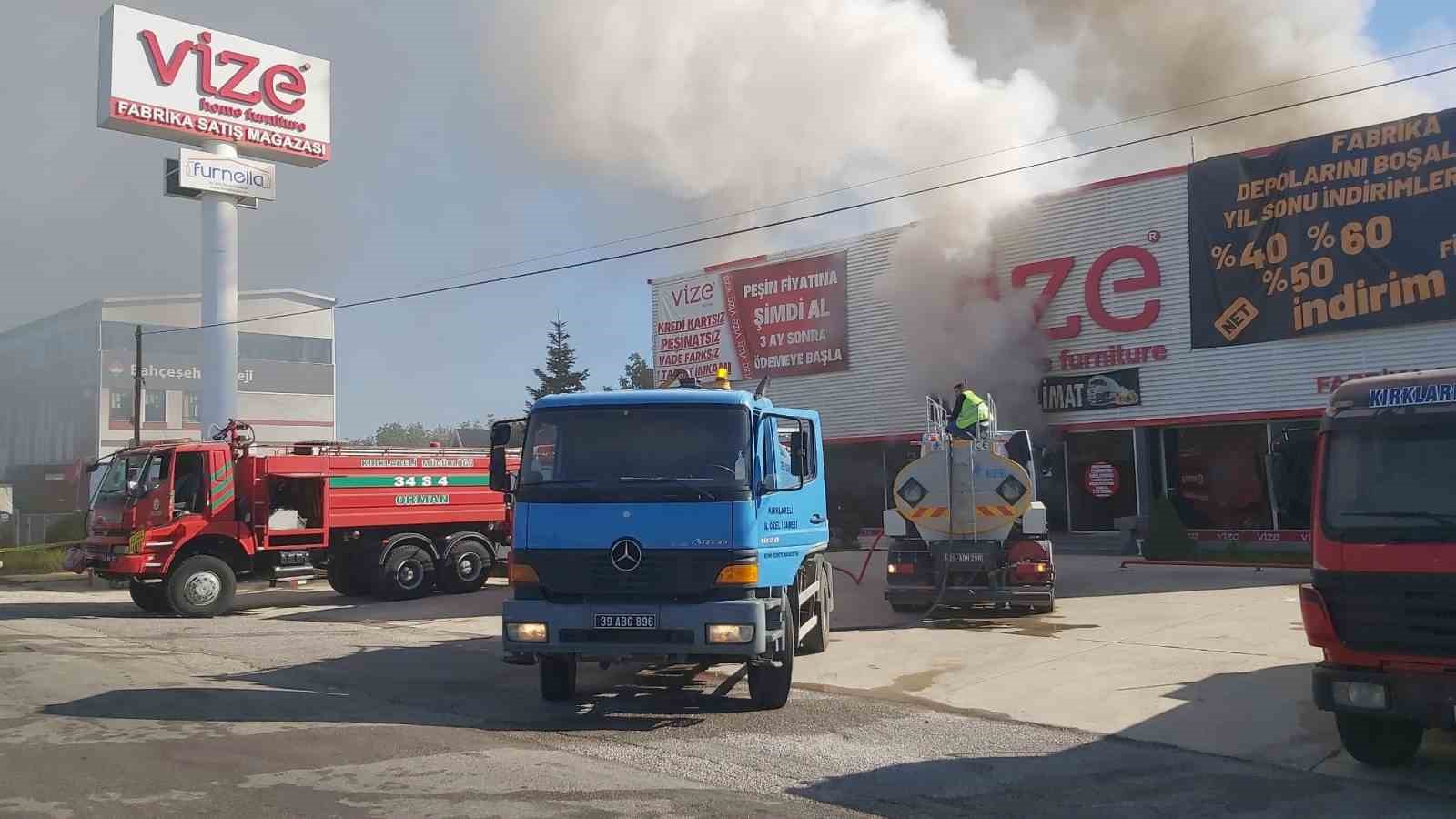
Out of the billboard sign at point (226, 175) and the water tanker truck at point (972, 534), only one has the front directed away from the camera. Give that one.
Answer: the water tanker truck

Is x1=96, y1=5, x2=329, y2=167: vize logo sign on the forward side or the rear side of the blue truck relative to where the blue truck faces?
on the rear side

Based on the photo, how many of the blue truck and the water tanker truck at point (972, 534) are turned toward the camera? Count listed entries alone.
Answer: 1

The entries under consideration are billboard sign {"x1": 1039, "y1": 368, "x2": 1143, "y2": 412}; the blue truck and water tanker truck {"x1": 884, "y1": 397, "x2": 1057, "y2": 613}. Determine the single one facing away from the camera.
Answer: the water tanker truck

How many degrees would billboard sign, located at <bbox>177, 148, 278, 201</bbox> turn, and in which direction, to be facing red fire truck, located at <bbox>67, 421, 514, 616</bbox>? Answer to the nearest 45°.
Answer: approximately 45° to its right

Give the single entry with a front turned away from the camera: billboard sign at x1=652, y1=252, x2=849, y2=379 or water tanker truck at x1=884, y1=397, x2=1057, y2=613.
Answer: the water tanker truck
